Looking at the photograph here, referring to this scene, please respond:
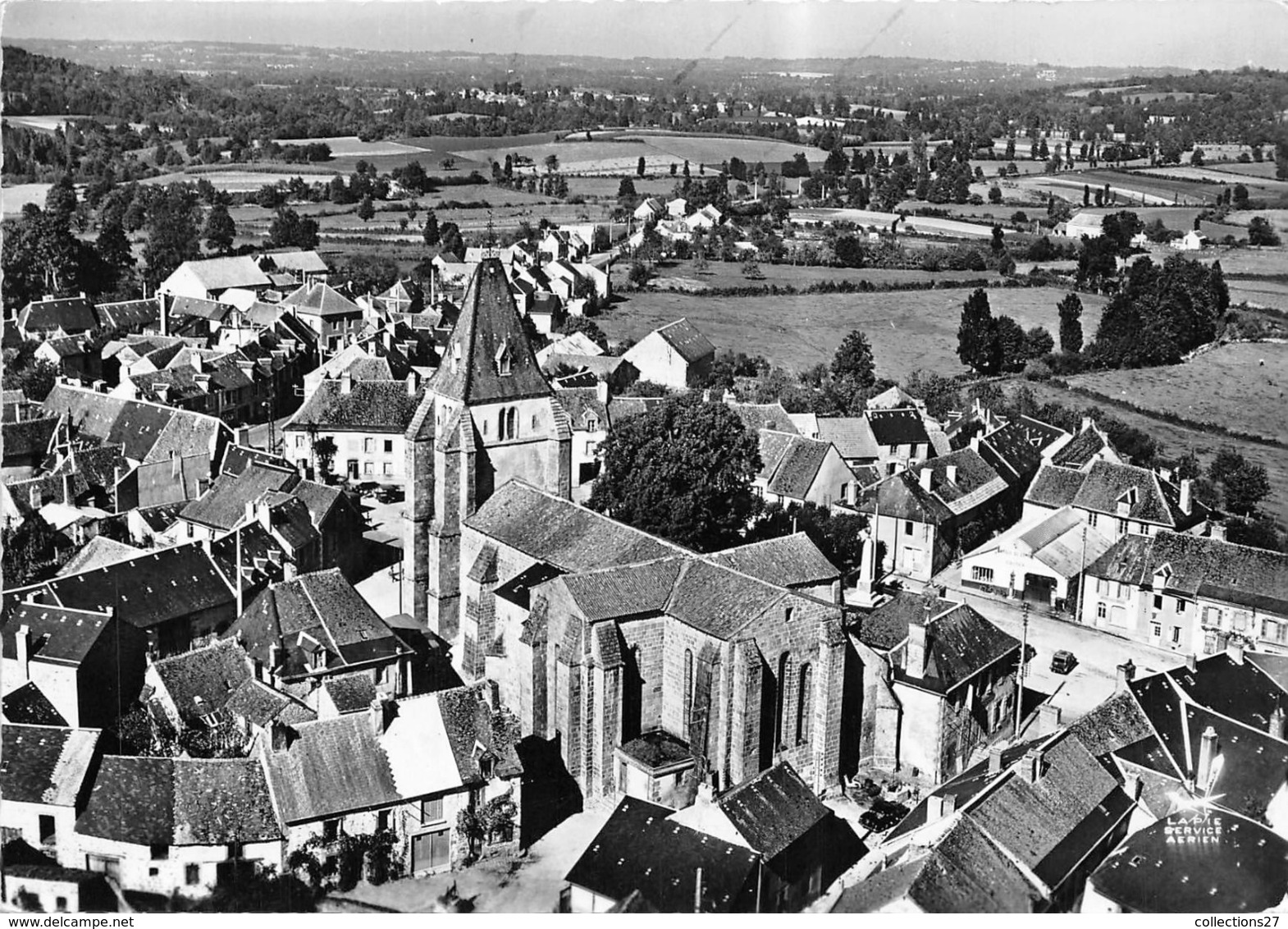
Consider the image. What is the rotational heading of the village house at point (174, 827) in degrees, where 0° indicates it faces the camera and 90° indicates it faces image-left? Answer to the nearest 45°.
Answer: approximately 0°

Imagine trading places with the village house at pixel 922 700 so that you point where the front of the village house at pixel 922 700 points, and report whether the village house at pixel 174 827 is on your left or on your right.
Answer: on your right

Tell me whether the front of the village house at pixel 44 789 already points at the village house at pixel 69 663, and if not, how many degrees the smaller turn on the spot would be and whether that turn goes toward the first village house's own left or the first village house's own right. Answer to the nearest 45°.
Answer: approximately 180°

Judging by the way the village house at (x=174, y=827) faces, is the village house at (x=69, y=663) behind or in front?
behind

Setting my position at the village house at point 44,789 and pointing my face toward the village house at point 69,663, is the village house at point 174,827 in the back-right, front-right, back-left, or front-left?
back-right

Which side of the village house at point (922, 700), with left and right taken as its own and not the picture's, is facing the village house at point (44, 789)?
right

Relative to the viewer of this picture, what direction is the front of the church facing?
facing away from the viewer and to the left of the viewer

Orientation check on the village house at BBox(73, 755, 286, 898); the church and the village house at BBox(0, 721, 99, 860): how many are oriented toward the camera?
2

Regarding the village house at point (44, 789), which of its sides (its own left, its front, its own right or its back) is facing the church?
left
